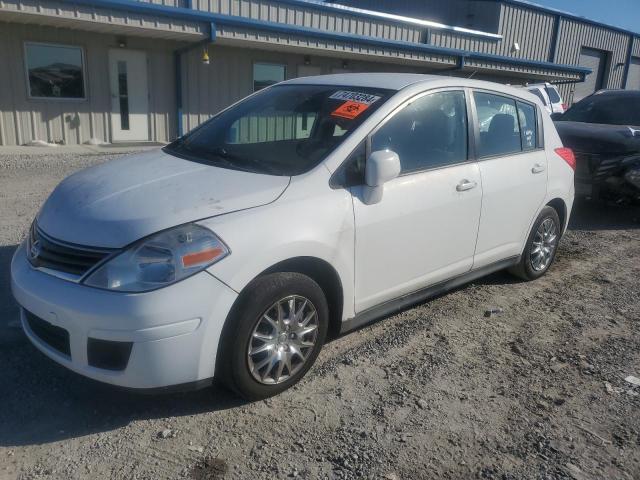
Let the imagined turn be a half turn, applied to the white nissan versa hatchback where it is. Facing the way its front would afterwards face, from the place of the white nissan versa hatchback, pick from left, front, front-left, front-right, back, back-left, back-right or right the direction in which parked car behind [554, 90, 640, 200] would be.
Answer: front

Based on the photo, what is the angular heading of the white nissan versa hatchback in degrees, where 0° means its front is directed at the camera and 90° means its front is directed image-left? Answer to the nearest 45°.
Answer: approximately 45°

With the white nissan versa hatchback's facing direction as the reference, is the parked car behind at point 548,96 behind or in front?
behind

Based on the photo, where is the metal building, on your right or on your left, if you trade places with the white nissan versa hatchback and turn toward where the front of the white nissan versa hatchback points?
on your right
